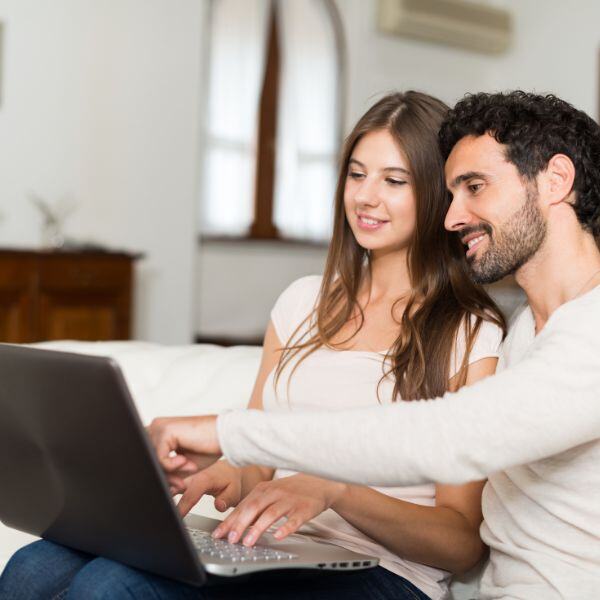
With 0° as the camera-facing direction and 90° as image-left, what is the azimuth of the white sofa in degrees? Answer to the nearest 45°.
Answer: approximately 0°

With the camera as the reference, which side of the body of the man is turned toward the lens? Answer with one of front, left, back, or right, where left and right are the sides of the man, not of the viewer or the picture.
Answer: left

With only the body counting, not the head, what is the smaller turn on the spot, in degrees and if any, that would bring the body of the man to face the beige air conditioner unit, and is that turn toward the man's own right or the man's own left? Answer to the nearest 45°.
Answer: approximately 90° to the man's own right

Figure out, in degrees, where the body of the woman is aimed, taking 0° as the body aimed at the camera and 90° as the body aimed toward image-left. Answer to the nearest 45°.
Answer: approximately 45°

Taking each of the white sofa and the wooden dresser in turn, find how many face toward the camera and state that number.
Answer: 2

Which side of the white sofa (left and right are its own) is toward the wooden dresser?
back

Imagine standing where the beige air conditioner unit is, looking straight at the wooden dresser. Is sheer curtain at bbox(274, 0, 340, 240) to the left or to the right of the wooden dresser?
right

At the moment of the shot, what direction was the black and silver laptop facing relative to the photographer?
facing away from the viewer and to the right of the viewer

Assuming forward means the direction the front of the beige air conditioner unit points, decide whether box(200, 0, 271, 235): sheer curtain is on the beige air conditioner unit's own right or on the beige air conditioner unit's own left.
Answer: on the beige air conditioner unit's own right
